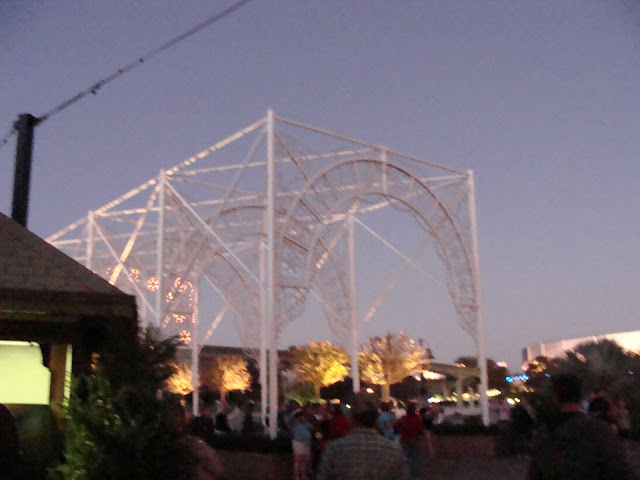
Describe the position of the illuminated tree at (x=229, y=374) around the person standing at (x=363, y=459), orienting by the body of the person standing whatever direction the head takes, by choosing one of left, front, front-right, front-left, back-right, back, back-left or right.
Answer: front

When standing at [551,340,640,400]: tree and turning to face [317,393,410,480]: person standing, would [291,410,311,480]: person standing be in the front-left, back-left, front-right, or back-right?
front-right

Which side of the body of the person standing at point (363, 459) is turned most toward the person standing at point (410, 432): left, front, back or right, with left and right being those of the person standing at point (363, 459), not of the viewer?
front

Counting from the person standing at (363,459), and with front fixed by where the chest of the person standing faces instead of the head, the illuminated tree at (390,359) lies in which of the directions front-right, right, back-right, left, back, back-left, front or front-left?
front

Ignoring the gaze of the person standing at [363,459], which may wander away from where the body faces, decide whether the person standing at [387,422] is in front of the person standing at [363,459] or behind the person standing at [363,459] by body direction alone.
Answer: in front

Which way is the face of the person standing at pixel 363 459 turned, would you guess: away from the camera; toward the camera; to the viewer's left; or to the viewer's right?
away from the camera

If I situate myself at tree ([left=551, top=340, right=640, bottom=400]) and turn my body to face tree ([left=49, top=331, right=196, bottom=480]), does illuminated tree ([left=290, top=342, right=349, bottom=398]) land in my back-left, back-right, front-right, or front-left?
back-right

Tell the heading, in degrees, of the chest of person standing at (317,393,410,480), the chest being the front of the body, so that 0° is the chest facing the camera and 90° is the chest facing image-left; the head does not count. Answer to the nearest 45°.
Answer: approximately 180°

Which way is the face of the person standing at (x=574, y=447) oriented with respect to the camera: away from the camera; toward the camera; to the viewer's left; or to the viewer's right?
away from the camera

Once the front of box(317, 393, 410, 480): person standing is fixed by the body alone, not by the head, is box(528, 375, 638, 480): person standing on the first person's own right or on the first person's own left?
on the first person's own right

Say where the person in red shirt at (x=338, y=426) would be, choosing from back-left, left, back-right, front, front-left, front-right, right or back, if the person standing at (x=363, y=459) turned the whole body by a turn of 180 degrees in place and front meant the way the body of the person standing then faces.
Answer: back

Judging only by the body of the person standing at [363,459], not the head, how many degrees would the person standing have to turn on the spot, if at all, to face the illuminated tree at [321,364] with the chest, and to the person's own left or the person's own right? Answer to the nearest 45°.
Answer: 0° — they already face it

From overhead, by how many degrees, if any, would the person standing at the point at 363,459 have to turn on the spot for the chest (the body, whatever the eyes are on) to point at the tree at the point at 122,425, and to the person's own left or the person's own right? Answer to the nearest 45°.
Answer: approximately 45° to the person's own left
